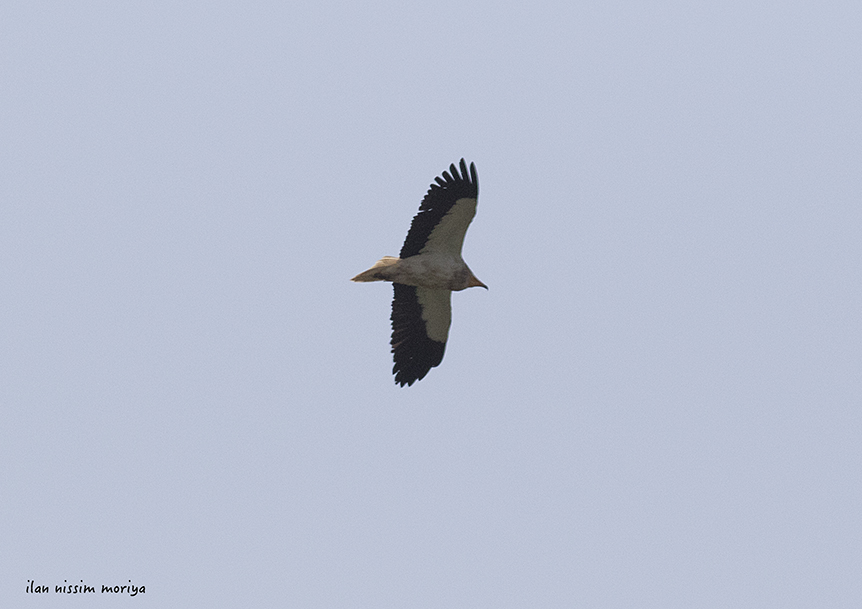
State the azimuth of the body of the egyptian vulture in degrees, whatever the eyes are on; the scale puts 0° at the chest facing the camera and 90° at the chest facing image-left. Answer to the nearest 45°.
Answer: approximately 270°
